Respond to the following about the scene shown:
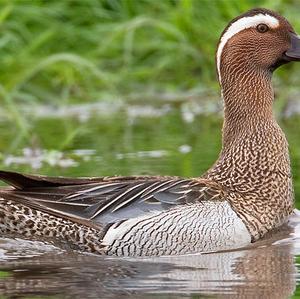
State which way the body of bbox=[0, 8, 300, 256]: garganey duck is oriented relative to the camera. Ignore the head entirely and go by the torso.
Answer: to the viewer's right
